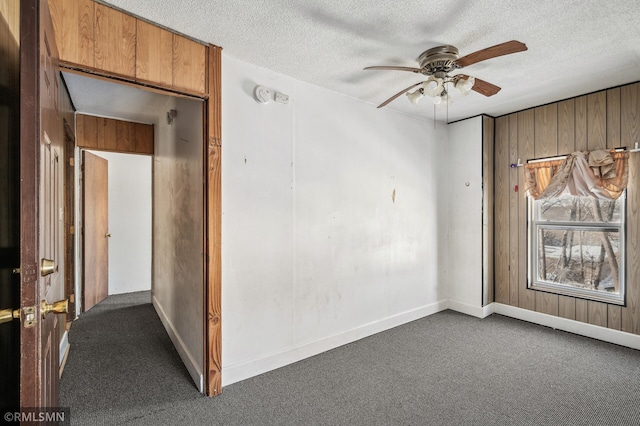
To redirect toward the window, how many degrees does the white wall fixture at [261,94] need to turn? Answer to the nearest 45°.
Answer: approximately 45° to its left

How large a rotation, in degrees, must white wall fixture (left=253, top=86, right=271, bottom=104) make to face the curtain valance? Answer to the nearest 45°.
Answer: approximately 45° to its left

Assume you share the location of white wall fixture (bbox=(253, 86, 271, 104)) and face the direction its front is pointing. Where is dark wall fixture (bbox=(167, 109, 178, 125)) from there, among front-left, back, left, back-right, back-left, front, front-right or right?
back

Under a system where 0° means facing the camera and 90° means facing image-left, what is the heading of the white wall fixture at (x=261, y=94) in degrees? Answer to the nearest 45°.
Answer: approximately 315°

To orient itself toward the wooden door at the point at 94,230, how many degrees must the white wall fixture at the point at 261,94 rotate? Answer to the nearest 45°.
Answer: approximately 180°

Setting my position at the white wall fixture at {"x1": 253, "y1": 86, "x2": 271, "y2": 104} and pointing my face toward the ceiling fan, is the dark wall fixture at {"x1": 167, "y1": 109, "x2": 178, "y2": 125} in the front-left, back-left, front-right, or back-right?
back-left

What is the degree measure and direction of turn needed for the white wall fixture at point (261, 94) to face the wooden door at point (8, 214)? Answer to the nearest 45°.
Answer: approximately 90° to its right
